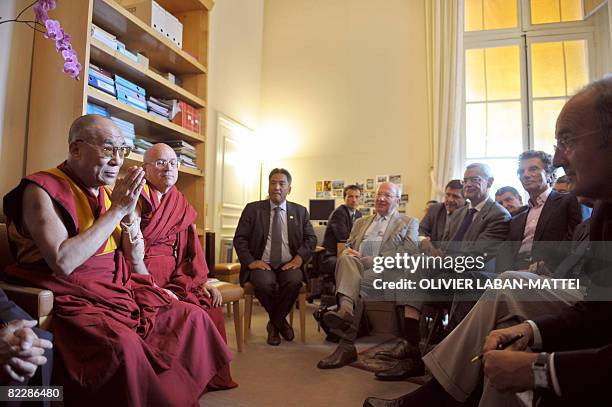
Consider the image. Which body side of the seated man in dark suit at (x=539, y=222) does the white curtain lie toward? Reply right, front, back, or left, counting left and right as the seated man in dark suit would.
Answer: right

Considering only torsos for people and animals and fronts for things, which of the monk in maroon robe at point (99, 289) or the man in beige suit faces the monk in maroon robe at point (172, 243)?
the man in beige suit

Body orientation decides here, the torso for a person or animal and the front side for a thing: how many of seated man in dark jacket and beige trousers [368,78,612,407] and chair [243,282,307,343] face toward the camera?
1

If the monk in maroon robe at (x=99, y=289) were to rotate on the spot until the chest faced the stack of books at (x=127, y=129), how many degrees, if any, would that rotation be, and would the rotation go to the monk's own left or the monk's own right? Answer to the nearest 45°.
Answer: approximately 135° to the monk's own left

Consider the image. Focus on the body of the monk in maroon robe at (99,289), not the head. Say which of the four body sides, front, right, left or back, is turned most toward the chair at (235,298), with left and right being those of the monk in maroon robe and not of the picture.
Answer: left

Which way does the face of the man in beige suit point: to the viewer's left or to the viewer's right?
to the viewer's left

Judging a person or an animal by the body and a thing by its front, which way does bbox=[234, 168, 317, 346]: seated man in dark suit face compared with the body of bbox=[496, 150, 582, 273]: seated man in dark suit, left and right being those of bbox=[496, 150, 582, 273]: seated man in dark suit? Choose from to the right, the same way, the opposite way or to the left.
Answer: to the left

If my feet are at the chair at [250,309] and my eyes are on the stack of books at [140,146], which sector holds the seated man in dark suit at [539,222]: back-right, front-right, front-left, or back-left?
back-left
